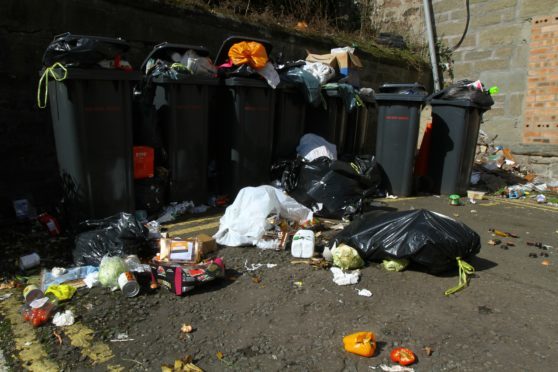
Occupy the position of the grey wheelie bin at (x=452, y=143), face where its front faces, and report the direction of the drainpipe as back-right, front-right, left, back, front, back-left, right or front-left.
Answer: back-right

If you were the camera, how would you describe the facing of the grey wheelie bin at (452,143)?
facing the viewer and to the left of the viewer

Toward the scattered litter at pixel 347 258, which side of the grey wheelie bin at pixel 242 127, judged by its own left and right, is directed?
front

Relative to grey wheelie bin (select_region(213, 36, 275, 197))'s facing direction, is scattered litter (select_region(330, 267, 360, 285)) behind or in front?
in front

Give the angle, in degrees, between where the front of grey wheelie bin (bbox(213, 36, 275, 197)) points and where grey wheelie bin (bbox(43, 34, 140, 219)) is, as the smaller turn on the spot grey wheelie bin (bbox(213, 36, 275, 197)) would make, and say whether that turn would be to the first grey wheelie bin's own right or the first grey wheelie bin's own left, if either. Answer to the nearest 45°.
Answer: approximately 90° to the first grey wheelie bin's own right

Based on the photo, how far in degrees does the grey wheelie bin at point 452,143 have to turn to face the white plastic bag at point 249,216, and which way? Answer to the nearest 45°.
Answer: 0° — it already faces it

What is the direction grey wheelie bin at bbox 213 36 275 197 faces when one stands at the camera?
facing the viewer and to the right of the viewer

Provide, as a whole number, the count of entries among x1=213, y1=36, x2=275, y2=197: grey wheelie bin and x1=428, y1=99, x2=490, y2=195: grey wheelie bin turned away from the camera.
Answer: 0

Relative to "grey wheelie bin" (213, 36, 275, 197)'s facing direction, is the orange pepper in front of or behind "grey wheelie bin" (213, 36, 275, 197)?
in front

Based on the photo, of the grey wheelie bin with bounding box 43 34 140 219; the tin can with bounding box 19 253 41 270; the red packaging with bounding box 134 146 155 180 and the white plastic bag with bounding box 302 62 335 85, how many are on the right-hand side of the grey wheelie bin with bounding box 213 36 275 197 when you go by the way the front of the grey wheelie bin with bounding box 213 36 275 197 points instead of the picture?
3

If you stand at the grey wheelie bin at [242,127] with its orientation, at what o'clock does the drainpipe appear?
The drainpipe is roughly at 9 o'clock from the grey wheelie bin.

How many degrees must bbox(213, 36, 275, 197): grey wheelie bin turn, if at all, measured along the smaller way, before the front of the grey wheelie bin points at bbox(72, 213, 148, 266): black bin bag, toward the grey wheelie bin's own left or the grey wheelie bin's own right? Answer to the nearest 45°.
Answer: approximately 90° to the grey wheelie bin's own right

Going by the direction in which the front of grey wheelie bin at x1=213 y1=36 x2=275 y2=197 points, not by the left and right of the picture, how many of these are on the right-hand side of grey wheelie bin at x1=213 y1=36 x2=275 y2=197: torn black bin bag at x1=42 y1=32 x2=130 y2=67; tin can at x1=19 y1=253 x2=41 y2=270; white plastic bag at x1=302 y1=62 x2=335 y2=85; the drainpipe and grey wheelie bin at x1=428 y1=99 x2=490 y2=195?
2

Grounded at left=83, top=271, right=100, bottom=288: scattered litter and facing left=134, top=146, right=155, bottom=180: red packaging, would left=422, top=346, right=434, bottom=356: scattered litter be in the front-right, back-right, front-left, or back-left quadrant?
back-right

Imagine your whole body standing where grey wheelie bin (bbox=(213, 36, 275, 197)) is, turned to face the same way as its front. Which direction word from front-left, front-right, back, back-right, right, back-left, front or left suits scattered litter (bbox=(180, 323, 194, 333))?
front-right
